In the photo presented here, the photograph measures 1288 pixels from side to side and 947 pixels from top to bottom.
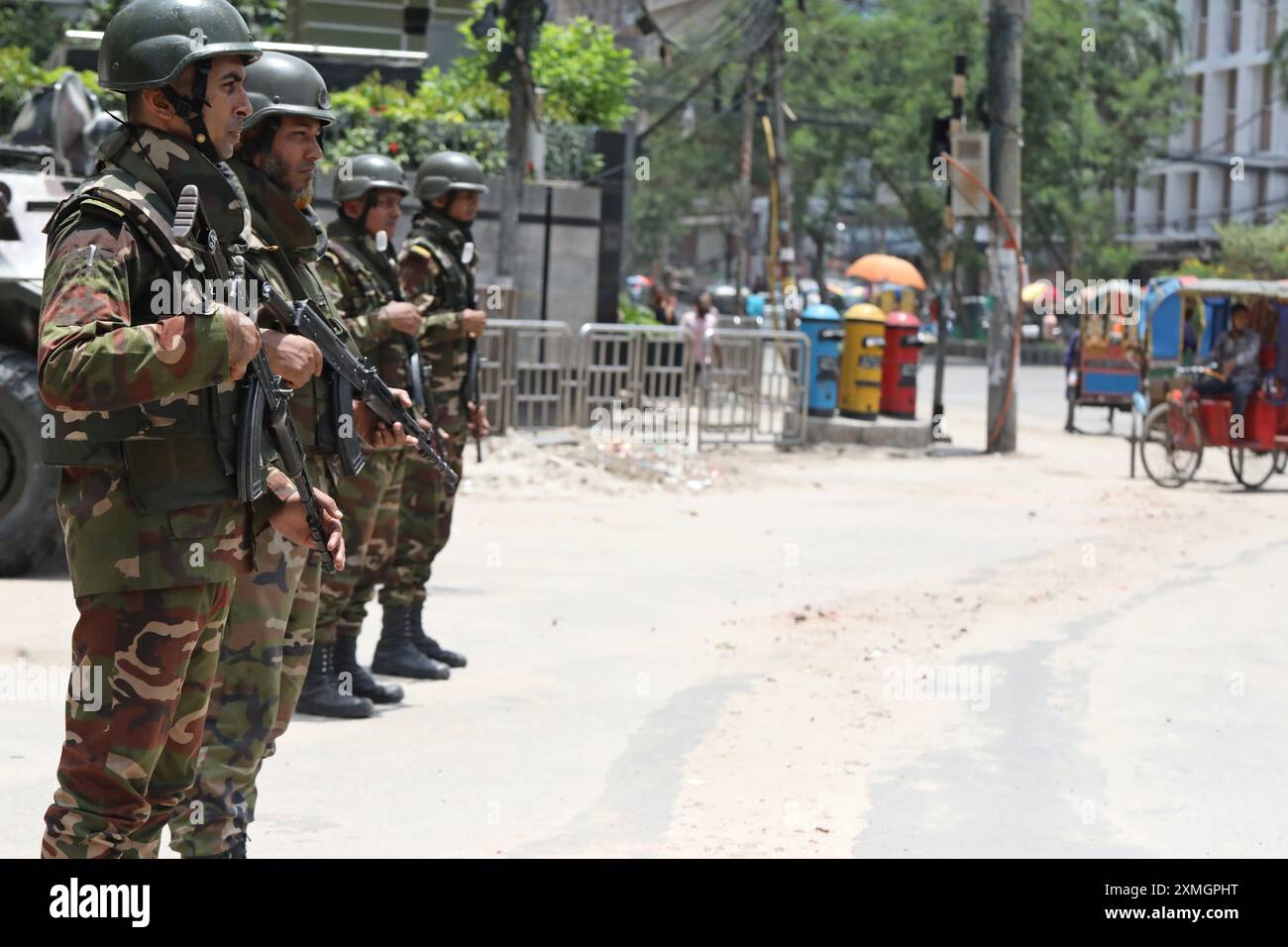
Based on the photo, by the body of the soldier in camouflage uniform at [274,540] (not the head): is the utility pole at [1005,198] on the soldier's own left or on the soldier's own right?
on the soldier's own left

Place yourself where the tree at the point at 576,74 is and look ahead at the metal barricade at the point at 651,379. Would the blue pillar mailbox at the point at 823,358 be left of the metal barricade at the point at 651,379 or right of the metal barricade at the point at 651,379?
left

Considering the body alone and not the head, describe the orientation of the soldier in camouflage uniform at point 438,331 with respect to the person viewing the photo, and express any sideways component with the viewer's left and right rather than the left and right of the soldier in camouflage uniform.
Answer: facing to the right of the viewer

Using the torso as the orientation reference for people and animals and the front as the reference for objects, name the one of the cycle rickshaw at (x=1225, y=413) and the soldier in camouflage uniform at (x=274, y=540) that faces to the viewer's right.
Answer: the soldier in camouflage uniform

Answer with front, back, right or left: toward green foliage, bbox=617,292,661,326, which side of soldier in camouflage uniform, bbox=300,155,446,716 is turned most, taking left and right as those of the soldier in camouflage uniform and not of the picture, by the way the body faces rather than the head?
left

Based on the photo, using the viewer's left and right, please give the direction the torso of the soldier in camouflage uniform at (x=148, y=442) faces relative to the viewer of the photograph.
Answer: facing to the right of the viewer

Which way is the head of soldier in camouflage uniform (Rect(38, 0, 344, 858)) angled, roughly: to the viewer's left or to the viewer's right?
to the viewer's right

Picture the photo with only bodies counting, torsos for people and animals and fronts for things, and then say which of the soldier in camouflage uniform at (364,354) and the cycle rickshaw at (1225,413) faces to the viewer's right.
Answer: the soldier in camouflage uniform

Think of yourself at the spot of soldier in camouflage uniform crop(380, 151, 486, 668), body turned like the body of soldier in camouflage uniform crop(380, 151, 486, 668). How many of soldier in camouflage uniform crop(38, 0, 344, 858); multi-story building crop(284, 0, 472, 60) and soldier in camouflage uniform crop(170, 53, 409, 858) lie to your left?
1

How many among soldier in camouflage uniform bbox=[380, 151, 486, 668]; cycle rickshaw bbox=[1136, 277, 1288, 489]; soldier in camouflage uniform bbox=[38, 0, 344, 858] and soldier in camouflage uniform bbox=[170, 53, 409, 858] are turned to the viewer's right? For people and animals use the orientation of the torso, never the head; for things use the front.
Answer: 3

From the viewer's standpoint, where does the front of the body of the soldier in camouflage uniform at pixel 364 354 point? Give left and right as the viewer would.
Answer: facing to the right of the viewer

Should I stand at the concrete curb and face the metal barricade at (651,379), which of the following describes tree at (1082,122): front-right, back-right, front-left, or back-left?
back-right
